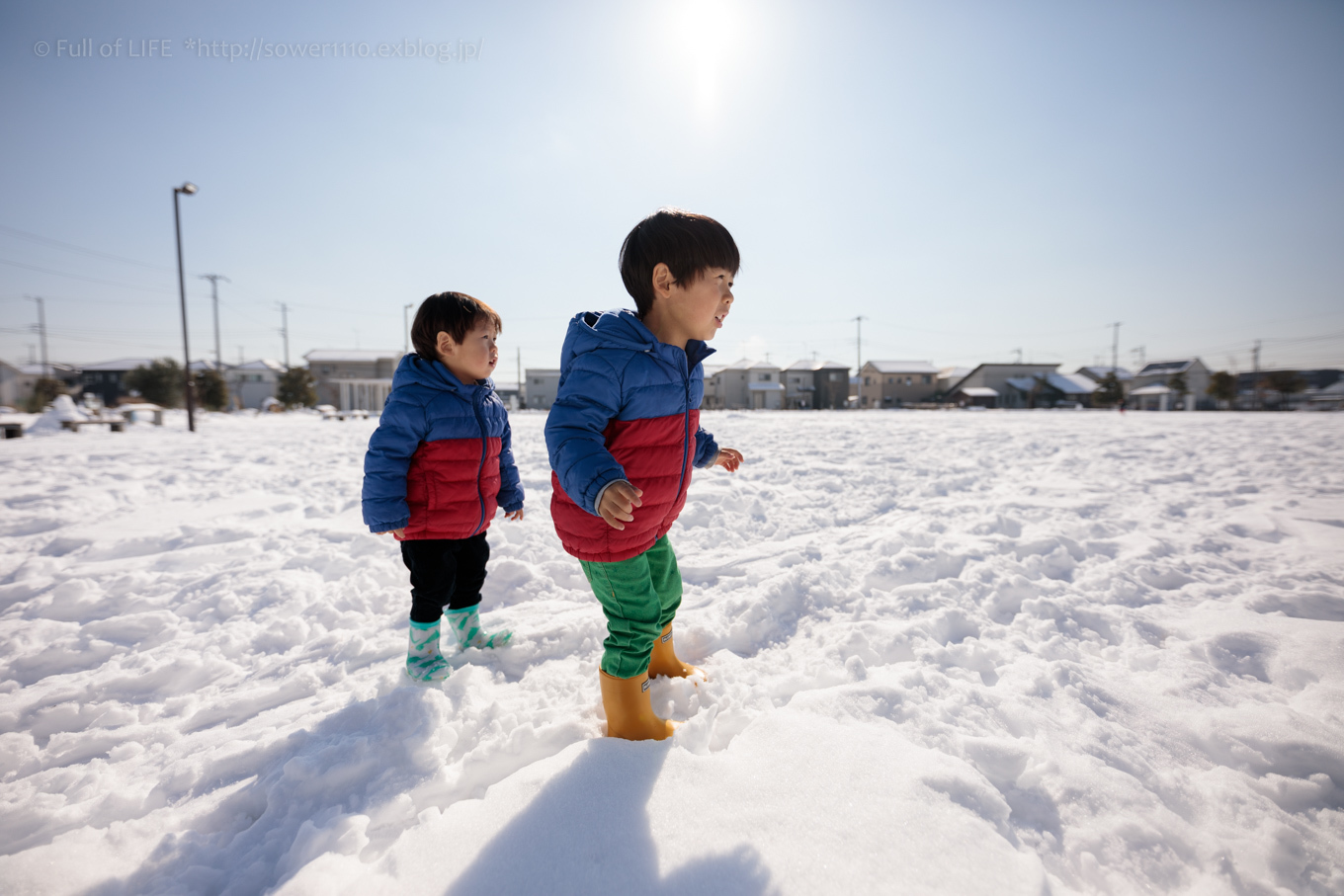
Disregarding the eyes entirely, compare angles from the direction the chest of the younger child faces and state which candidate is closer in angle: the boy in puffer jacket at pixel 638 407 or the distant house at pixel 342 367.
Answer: the boy in puffer jacket

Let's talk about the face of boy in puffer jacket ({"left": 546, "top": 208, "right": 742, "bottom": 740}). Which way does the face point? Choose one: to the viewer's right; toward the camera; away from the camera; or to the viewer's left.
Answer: to the viewer's right

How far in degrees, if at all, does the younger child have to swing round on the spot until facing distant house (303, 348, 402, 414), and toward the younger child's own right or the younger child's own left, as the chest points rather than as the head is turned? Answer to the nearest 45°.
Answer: approximately 135° to the younger child's own left

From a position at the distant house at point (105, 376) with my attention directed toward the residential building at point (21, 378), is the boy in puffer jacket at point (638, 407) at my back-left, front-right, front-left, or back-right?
back-left

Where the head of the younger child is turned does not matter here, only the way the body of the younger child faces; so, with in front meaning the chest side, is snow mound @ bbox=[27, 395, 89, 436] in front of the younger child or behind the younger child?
behind

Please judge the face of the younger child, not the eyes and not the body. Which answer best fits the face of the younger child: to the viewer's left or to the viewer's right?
to the viewer's right

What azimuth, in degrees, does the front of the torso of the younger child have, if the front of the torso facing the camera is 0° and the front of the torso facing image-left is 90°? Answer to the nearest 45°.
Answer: approximately 315°

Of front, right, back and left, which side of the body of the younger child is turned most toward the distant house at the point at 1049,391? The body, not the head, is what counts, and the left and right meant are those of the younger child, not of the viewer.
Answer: left

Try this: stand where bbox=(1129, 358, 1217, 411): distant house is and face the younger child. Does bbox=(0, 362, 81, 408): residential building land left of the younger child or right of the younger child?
right

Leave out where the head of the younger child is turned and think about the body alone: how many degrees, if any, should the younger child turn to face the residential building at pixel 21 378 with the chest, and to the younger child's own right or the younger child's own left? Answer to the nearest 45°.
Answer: approximately 180°

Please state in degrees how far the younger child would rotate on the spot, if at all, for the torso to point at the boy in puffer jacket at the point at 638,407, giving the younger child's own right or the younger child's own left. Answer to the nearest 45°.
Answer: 0° — they already face them

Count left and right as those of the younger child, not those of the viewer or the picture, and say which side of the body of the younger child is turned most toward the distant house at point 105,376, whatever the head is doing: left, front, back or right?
back
